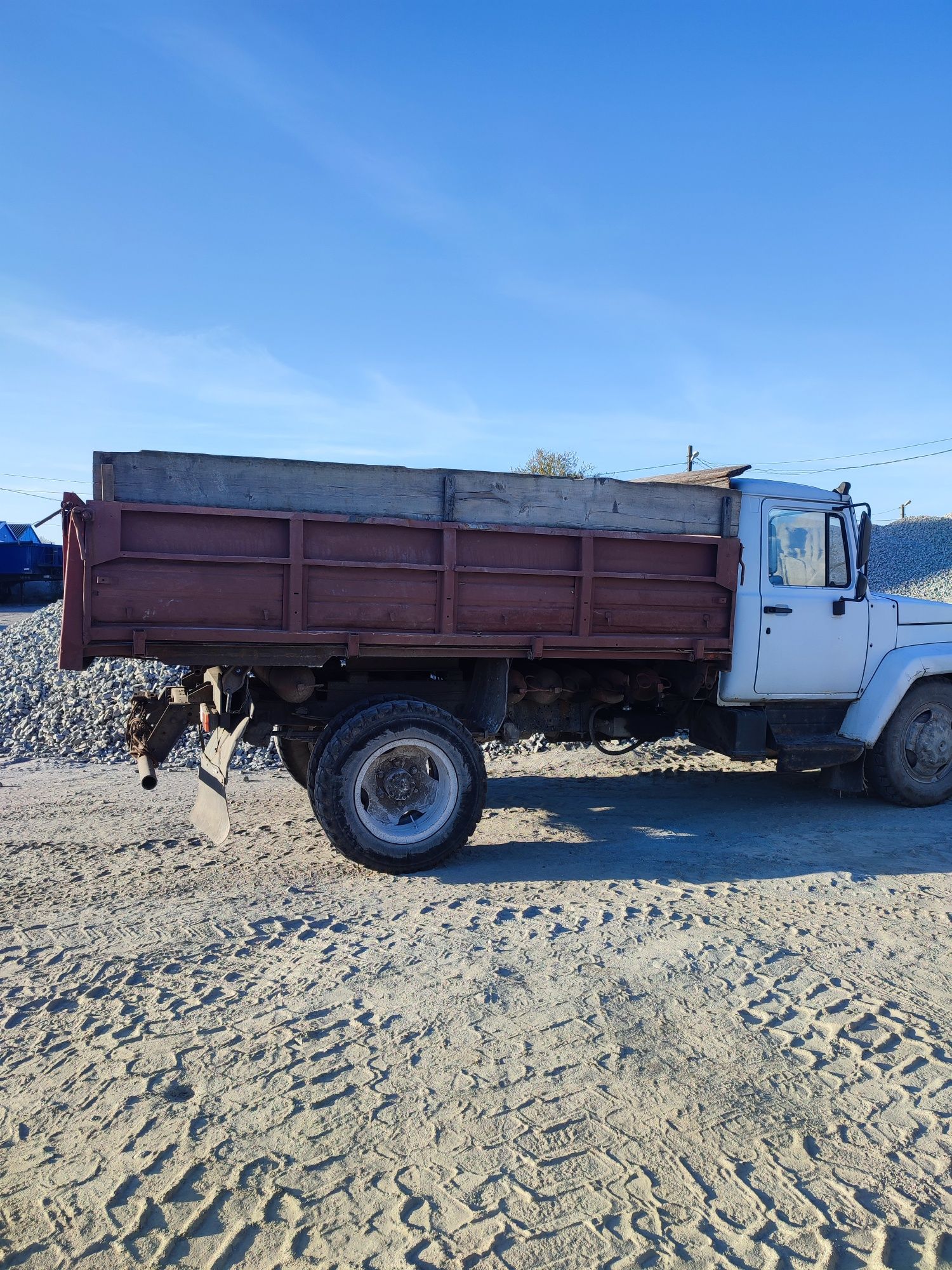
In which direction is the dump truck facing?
to the viewer's right

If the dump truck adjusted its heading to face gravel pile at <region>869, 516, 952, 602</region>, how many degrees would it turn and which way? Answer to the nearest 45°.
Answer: approximately 45° to its left

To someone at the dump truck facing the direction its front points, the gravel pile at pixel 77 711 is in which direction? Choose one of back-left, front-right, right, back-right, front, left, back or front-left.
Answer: back-left
